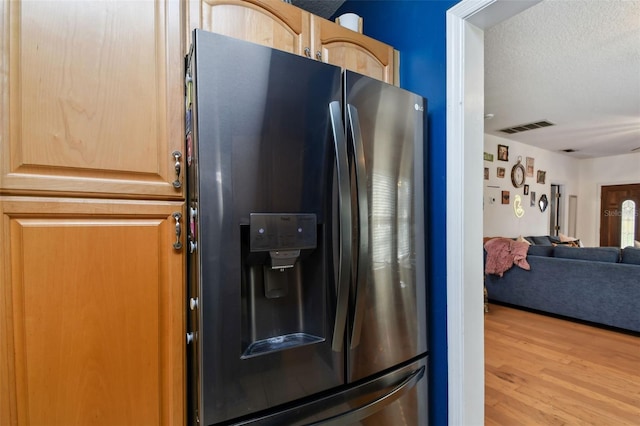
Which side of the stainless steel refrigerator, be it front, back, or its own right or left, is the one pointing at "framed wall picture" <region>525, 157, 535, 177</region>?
left

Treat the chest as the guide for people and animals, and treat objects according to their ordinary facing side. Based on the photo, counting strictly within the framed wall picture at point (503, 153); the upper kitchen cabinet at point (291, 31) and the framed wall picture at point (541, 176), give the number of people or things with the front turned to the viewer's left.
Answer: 0

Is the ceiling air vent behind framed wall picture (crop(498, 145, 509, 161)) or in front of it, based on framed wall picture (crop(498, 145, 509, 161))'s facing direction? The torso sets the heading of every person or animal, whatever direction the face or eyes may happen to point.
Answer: in front

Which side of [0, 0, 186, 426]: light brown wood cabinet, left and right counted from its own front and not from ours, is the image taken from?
front

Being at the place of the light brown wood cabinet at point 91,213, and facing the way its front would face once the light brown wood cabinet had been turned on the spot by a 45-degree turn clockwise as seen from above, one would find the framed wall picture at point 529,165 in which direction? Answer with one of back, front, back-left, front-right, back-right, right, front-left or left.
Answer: back-left

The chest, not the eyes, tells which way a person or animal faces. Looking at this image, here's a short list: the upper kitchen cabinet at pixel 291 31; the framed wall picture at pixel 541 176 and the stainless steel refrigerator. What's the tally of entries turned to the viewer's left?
0

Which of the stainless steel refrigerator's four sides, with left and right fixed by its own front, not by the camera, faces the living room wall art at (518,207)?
left

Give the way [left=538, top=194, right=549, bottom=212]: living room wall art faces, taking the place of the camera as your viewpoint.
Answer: facing the viewer and to the right of the viewer
